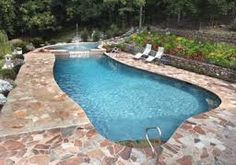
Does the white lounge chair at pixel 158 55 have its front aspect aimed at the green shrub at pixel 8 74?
yes

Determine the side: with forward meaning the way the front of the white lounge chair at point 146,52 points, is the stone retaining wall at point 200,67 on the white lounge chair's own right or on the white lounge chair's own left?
on the white lounge chair's own left

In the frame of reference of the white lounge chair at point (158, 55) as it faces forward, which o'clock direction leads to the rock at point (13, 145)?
The rock is roughly at 11 o'clock from the white lounge chair.

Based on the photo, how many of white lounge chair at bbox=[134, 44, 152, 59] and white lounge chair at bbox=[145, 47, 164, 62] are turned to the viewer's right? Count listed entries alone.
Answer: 0

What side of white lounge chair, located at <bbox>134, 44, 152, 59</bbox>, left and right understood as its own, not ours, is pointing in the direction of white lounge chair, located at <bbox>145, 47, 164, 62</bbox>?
left

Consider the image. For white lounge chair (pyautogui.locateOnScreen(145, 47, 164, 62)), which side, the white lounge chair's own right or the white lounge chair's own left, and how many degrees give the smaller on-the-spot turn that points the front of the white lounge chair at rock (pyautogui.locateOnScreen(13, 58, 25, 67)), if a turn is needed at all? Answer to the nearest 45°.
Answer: approximately 45° to the white lounge chair's own right

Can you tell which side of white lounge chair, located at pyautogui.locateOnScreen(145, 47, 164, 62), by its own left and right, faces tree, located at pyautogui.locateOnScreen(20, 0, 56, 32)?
right

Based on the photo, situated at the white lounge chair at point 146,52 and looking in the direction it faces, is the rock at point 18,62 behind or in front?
in front

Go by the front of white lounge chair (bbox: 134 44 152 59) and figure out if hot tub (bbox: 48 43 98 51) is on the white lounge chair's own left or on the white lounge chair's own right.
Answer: on the white lounge chair's own right

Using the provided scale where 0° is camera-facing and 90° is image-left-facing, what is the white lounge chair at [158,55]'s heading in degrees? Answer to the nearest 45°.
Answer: approximately 45°

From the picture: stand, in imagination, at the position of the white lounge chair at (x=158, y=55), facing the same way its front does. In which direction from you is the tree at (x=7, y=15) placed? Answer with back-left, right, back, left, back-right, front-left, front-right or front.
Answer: right

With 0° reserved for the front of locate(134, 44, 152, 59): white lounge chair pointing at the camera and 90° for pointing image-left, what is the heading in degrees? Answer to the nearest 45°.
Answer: approximately 45°

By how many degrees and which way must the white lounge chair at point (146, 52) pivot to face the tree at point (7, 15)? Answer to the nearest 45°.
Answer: approximately 90° to its right

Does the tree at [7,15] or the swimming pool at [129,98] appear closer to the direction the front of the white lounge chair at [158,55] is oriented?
the swimming pool
